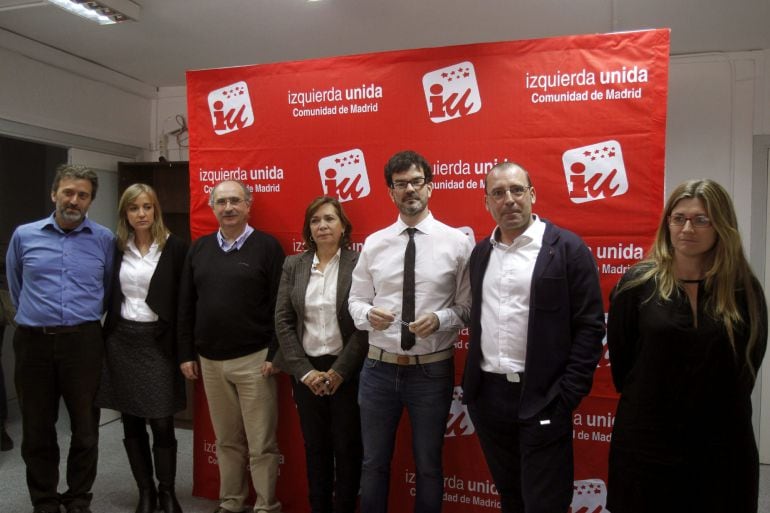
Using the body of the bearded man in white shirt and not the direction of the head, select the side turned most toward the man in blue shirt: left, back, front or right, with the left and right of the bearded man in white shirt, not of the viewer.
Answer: right

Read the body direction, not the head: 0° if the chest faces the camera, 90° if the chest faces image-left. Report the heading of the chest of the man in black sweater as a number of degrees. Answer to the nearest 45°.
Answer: approximately 0°

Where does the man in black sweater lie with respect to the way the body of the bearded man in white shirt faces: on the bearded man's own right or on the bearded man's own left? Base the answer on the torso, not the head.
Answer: on the bearded man's own right

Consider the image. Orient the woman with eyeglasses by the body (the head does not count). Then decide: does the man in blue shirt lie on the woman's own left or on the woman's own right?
on the woman's own right

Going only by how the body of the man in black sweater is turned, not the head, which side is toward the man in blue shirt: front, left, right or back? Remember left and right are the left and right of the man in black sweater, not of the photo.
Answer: right

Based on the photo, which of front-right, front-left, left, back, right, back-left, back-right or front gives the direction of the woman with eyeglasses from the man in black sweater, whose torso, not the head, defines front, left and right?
front-left

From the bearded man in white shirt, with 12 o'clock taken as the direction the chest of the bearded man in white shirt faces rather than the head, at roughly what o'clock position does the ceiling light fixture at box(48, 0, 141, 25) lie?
The ceiling light fixture is roughly at 4 o'clock from the bearded man in white shirt.

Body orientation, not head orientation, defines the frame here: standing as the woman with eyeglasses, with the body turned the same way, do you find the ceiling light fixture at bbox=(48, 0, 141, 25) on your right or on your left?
on your right
